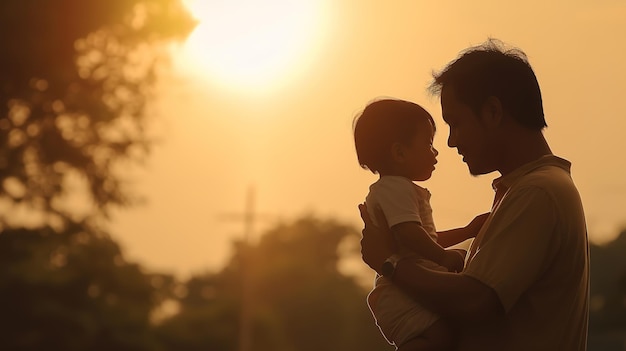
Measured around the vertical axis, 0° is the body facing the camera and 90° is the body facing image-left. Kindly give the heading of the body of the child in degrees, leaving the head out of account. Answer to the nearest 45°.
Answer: approximately 270°

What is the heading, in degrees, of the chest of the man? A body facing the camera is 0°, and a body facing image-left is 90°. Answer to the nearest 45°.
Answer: approximately 90°

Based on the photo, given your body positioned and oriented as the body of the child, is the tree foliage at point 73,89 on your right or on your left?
on your left

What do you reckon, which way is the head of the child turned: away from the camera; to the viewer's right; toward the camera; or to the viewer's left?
to the viewer's right

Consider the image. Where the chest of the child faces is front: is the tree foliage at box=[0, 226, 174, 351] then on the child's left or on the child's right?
on the child's left
